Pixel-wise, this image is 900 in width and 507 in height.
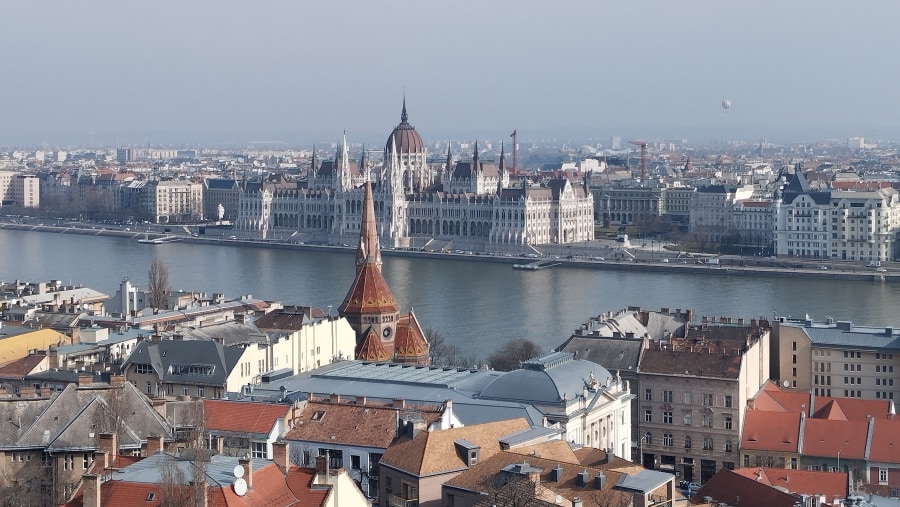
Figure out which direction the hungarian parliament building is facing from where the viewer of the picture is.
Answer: facing the viewer and to the left of the viewer

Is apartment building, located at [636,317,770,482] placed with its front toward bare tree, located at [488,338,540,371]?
no

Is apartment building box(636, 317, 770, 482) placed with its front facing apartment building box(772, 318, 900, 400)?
no

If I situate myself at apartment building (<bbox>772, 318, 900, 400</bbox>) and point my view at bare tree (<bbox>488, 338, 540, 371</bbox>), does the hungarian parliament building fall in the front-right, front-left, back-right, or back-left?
front-right

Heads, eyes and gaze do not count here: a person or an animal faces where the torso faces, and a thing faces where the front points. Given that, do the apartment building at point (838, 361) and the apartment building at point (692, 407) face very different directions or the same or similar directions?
same or similar directions

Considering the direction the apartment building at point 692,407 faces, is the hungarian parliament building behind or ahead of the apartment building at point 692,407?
behind

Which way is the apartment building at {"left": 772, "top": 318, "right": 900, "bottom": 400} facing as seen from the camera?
toward the camera

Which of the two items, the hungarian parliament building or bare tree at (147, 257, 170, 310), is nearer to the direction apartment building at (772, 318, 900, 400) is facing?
the bare tree

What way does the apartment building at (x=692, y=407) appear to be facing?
toward the camera

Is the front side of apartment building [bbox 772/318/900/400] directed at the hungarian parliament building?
no

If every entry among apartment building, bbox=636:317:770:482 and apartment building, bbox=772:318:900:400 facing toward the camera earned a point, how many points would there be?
2

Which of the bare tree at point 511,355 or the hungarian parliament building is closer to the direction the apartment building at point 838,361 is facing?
the bare tree

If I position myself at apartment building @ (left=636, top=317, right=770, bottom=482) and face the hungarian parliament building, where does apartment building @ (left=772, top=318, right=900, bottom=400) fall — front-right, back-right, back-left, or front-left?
front-right
